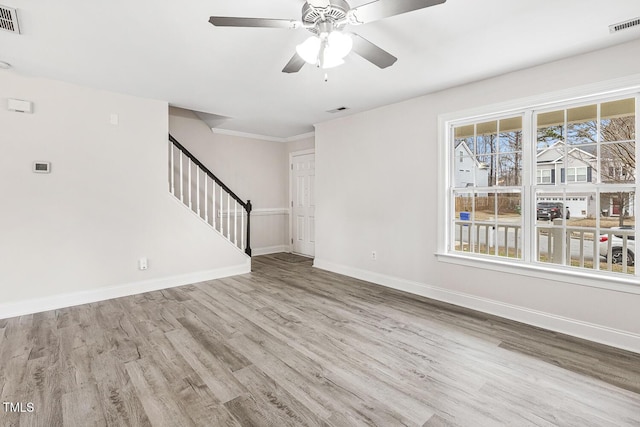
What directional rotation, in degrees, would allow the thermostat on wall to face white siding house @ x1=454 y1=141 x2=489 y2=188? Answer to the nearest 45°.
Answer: approximately 45° to its left

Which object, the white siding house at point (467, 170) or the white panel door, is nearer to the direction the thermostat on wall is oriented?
the white siding house

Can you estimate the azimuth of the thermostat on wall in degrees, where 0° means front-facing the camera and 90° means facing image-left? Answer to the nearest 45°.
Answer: approximately 0°

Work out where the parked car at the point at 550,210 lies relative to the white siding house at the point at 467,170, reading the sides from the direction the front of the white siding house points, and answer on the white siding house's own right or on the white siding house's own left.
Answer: on the white siding house's own left

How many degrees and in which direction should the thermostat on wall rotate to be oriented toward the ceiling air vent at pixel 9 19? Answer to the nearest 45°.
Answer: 0° — it already faces it
